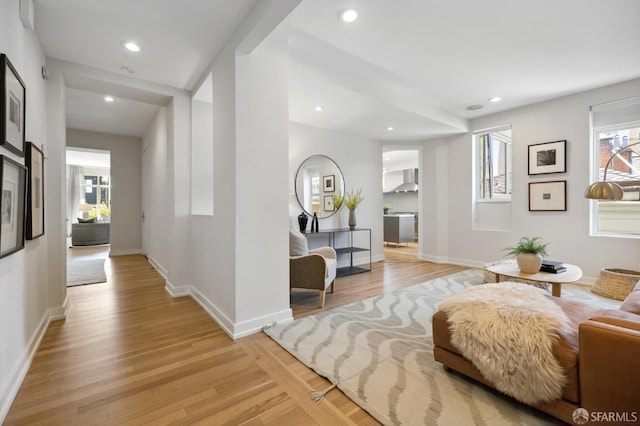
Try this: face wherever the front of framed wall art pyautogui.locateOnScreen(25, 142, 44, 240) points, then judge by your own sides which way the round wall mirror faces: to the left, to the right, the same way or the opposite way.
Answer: to the right

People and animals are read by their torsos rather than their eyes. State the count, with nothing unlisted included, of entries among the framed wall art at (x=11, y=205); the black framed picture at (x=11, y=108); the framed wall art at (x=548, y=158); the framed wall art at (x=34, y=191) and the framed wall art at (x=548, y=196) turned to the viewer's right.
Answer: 3

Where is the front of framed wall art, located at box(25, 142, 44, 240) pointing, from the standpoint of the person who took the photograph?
facing to the right of the viewer

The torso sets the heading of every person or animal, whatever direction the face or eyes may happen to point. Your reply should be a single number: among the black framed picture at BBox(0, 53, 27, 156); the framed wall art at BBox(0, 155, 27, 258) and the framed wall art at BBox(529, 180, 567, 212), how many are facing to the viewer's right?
2

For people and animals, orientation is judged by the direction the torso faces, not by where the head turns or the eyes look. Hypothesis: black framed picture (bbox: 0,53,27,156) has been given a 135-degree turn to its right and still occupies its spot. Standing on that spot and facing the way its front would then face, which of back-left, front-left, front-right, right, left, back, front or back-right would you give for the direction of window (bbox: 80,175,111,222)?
back-right

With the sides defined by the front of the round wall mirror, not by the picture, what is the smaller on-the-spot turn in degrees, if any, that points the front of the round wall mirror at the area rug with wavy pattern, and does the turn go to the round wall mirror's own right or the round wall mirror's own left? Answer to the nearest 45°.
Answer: approximately 45° to the round wall mirror's own right

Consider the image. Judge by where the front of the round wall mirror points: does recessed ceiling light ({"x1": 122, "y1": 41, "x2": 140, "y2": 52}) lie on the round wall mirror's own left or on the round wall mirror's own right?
on the round wall mirror's own right

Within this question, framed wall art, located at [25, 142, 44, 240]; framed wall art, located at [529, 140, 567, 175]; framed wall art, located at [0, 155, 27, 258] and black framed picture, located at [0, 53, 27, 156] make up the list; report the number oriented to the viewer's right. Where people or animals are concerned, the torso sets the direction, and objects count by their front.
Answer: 3

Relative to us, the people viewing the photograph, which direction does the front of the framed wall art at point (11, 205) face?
facing to the right of the viewer

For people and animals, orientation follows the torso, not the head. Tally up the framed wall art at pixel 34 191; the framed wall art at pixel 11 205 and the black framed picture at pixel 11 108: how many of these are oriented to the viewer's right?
3

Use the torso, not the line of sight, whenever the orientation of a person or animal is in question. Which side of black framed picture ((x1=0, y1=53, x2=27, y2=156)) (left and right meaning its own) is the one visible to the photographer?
right

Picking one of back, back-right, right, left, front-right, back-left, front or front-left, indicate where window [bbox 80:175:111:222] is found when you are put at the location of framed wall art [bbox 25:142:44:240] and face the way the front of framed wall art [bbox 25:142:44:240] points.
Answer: left

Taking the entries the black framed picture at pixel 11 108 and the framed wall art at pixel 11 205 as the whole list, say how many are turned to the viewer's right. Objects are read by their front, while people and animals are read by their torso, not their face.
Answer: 2
